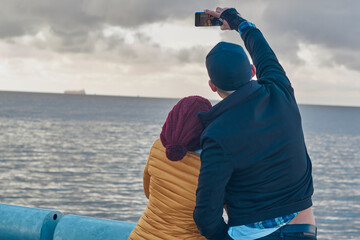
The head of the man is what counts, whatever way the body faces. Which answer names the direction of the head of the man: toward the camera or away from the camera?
away from the camera

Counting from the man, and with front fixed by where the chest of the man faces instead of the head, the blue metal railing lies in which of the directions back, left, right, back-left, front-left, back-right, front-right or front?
front-left

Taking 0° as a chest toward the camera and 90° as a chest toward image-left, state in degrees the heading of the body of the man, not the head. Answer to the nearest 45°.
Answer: approximately 180°

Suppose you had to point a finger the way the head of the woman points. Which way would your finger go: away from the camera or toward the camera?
away from the camera
